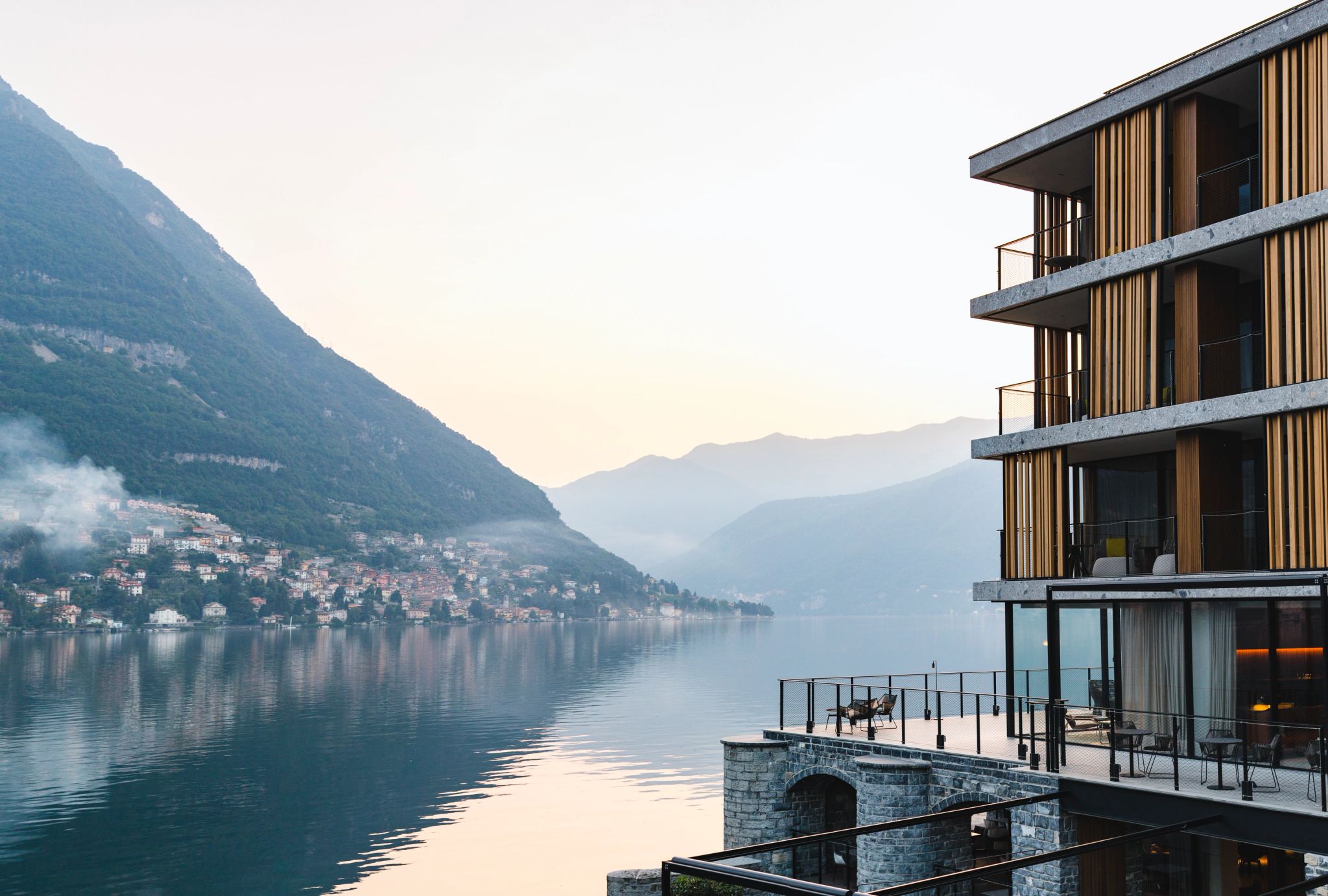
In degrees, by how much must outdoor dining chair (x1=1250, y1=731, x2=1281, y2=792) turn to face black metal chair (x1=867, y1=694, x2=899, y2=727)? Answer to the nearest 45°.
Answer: approximately 45° to its right

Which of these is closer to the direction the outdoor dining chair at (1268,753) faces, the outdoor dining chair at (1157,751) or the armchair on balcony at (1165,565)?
the outdoor dining chair at (1157,751)

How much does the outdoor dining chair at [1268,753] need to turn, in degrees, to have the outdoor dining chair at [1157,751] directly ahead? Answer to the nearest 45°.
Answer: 0° — it already faces it

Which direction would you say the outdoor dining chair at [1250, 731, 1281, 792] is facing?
to the viewer's left

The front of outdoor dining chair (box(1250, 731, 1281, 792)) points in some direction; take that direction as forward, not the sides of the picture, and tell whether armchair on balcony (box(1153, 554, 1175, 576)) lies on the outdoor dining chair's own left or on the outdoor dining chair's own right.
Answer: on the outdoor dining chair's own right
